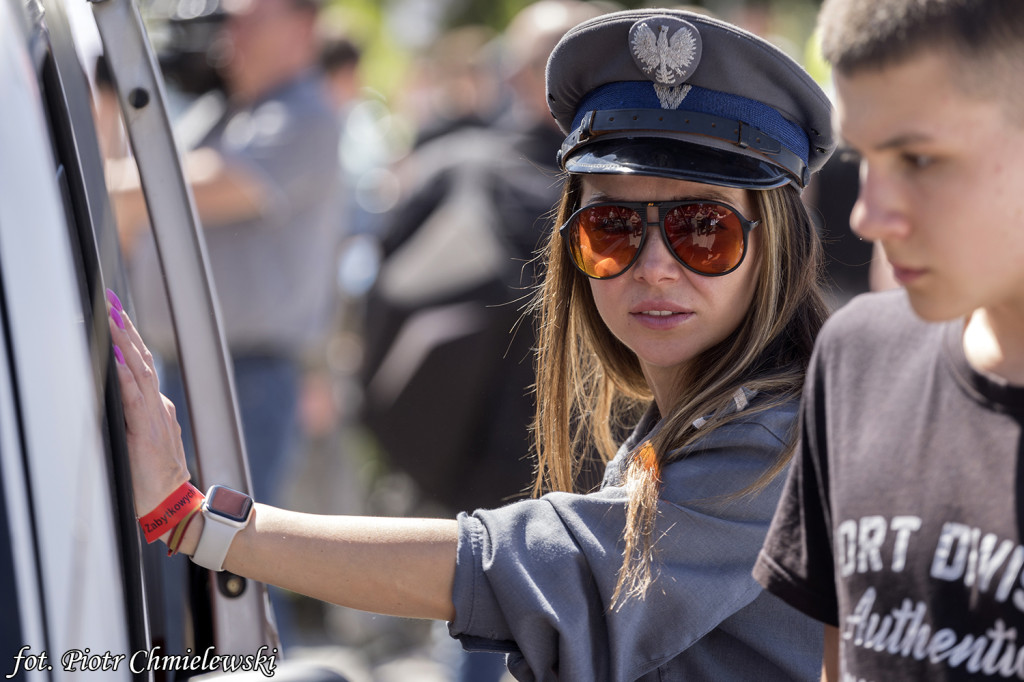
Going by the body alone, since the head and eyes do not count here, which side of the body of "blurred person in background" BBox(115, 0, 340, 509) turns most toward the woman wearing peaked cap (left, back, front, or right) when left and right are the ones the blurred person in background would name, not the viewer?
left

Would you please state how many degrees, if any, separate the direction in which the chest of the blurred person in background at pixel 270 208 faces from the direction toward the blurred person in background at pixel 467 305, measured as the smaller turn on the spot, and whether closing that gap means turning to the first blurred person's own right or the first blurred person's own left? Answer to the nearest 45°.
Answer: approximately 180°

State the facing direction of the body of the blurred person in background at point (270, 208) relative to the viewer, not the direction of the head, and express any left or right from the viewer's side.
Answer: facing to the left of the viewer

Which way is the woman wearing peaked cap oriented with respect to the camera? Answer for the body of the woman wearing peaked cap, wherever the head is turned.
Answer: to the viewer's left
